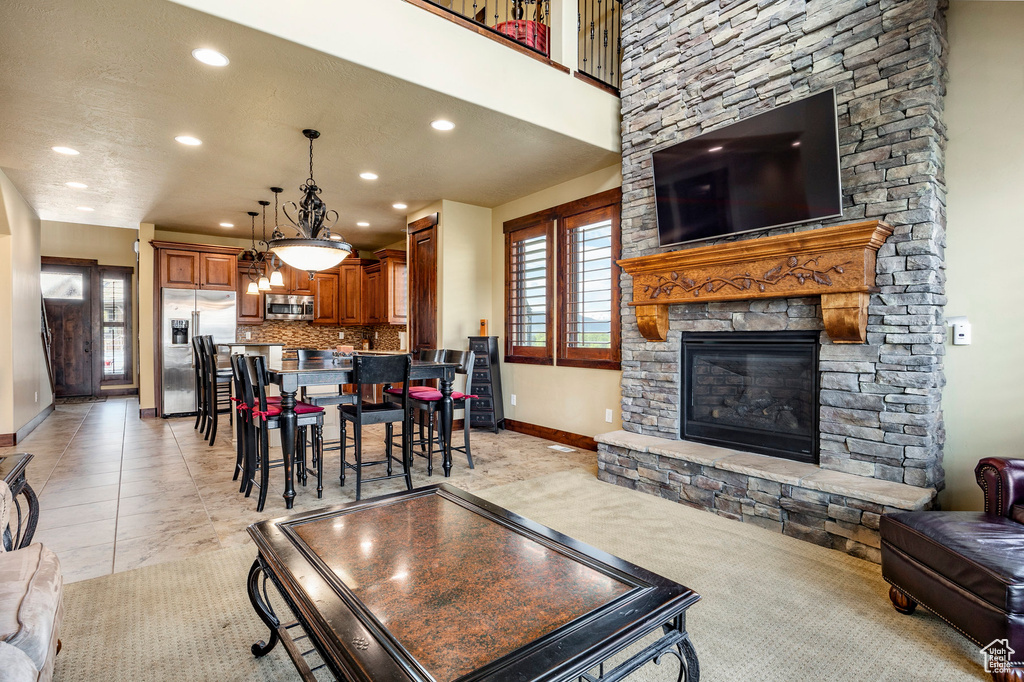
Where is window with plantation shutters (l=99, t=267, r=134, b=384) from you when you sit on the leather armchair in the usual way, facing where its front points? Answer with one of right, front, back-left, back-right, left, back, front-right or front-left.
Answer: front-right

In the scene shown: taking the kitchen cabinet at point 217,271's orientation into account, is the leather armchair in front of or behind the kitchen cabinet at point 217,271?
in front

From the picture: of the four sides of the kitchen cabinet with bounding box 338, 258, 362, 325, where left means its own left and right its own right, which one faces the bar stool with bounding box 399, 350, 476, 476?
front

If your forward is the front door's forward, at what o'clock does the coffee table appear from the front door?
The coffee table is roughly at 12 o'clock from the front door.

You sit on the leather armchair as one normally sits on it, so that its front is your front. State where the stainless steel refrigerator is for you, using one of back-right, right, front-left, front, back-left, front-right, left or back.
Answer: front-right

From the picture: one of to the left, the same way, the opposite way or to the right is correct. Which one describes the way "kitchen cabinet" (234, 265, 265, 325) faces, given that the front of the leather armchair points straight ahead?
to the left

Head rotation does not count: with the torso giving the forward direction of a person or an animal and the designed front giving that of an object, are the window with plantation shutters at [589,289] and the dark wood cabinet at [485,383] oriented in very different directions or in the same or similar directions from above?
same or similar directions

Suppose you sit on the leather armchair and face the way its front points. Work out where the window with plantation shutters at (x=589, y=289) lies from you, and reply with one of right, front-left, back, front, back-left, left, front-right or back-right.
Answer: right

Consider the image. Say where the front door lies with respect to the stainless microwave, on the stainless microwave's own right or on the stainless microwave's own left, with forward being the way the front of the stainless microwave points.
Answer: on the stainless microwave's own right

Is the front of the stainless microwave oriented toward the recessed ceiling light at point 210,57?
yes

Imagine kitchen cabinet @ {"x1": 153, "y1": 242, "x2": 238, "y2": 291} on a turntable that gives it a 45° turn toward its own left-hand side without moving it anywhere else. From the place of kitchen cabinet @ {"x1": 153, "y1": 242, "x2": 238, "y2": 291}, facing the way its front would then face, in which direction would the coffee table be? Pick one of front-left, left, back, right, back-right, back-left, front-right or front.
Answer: front-right

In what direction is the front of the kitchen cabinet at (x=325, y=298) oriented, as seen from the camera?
facing the viewer

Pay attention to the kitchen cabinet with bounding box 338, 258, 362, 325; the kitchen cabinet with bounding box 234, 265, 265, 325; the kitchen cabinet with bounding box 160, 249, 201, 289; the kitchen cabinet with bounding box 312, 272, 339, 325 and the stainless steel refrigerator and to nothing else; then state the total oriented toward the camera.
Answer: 5

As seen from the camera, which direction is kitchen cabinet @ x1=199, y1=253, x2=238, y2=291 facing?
toward the camera

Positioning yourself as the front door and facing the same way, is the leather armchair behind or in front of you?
in front

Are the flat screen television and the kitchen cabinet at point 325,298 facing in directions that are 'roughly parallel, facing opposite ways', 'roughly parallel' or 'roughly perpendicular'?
roughly perpendicular

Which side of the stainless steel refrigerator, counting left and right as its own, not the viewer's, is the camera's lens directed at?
front

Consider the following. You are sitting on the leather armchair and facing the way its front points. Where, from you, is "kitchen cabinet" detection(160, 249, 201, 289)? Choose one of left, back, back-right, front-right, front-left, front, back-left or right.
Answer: front-right

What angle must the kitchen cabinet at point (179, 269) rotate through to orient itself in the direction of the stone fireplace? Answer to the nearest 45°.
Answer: approximately 45° to its left

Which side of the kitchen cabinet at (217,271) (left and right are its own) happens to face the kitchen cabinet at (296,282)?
left

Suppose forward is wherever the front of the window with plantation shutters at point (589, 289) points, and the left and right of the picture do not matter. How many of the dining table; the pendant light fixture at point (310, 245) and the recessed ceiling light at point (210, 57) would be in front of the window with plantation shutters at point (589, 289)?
3
